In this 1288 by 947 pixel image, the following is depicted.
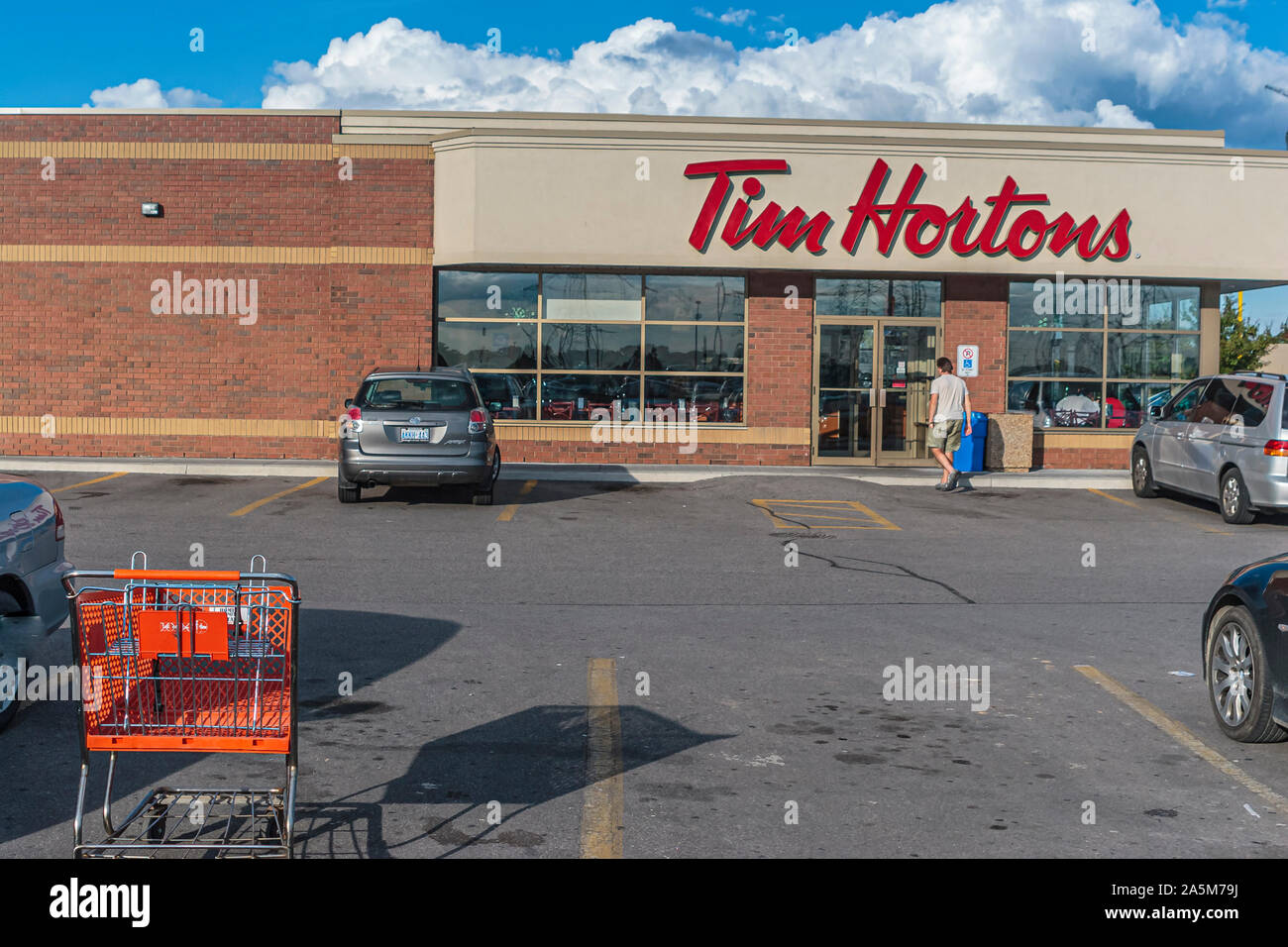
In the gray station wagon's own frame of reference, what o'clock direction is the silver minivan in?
The silver minivan is roughly at 3 o'clock from the gray station wagon.

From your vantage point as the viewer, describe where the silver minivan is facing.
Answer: facing away from the viewer and to the left of the viewer

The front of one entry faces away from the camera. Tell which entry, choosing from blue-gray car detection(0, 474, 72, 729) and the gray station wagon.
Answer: the gray station wagon

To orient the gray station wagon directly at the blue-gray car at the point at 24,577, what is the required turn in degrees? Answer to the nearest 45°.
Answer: approximately 180°

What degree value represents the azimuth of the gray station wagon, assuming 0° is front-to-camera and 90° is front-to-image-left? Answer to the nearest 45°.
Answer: approximately 180°

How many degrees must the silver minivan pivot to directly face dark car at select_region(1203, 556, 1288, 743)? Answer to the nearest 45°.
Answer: approximately 135° to its left

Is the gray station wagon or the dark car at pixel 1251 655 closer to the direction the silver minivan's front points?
the gray station wagon

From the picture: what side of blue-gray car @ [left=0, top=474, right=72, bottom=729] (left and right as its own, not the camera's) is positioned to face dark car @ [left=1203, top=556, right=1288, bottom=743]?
left

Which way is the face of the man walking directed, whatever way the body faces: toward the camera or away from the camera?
away from the camera

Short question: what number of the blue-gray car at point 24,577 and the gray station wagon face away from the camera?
1

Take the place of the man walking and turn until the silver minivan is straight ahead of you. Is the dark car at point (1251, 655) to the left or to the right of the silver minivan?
right
